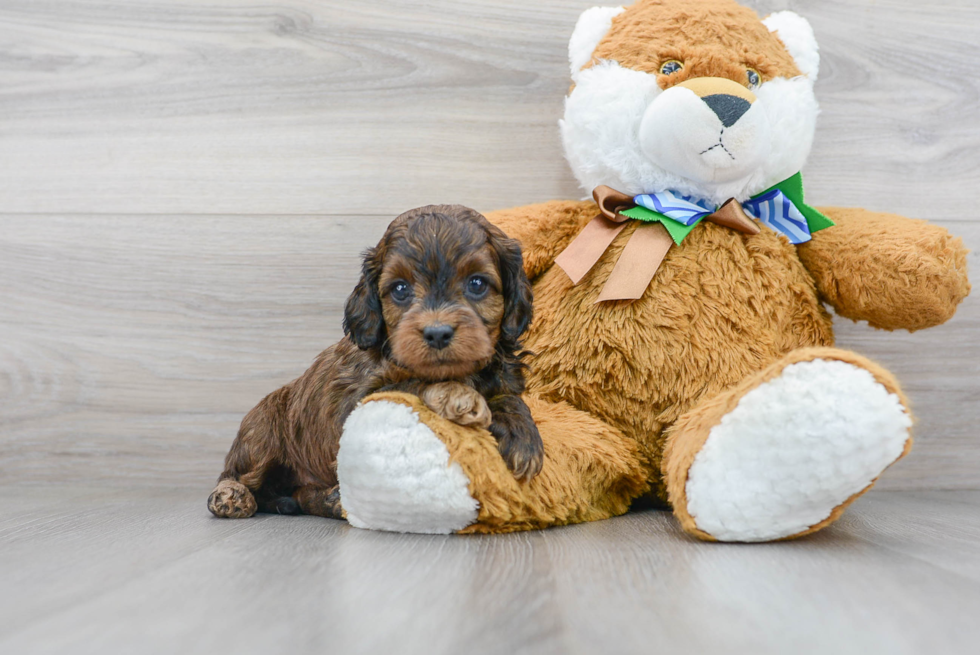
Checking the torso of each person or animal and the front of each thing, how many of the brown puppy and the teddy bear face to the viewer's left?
0

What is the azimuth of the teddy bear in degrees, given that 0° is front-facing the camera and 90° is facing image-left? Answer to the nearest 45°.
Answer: approximately 0°

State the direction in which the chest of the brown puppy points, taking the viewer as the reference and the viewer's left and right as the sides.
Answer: facing the viewer and to the right of the viewer
